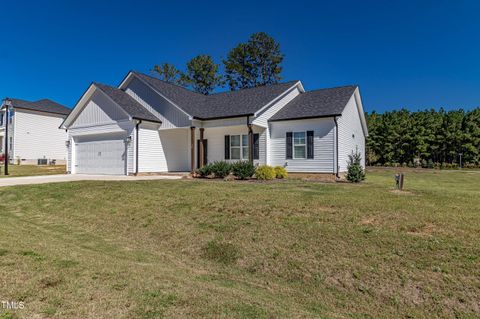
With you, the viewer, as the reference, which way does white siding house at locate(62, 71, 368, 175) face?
facing the viewer and to the left of the viewer

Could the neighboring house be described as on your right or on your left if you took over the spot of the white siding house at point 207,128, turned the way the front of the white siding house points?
on your right

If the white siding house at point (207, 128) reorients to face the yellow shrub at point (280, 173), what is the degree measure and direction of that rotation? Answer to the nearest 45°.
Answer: approximately 90° to its left

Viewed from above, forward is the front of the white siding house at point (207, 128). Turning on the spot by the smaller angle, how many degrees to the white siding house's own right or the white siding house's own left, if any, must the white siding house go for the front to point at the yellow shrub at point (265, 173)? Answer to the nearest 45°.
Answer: approximately 90° to the white siding house's own left

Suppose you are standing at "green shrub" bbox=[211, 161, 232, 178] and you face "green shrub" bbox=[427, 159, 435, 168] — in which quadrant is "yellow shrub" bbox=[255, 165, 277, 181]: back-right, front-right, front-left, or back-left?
front-right

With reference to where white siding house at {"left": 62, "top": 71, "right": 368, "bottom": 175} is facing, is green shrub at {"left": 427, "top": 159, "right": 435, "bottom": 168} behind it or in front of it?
behind
